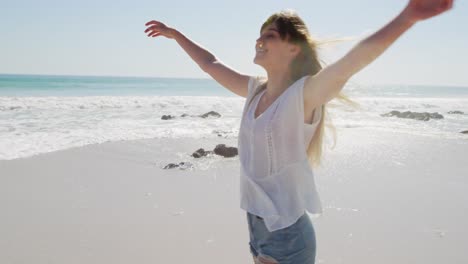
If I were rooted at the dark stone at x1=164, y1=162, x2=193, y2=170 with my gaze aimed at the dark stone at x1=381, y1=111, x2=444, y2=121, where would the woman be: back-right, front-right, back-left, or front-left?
back-right

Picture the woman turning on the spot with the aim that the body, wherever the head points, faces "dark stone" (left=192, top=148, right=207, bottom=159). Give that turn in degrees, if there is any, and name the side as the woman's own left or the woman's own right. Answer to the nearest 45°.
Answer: approximately 135° to the woman's own right

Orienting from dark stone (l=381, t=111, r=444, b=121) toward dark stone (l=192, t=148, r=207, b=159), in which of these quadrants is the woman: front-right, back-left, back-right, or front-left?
front-left

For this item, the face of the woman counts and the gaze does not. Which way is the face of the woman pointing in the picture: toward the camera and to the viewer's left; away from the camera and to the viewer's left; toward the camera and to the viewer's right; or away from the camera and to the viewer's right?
toward the camera and to the viewer's left

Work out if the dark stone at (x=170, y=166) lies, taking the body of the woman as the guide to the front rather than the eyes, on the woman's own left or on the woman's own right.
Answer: on the woman's own right

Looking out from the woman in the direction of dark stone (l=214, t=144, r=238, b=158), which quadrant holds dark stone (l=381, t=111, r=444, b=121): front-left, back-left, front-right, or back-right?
front-right

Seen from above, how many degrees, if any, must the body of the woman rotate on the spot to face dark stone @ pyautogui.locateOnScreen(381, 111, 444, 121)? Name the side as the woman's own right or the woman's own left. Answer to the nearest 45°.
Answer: approximately 135° to the woman's own right

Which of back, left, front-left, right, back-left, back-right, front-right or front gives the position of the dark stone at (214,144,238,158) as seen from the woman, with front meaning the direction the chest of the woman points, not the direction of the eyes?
back-right
